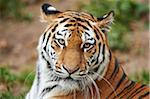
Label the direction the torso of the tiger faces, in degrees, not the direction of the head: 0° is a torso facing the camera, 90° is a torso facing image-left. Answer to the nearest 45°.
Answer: approximately 45°
